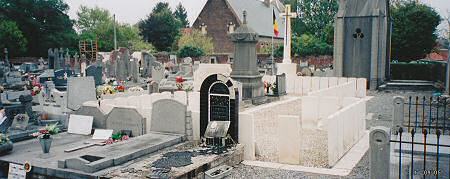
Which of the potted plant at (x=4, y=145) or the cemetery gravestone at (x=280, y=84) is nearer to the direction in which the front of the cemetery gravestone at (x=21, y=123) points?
the potted plant

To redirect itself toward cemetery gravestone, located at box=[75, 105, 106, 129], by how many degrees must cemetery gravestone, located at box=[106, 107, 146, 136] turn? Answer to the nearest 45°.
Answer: approximately 90° to its right

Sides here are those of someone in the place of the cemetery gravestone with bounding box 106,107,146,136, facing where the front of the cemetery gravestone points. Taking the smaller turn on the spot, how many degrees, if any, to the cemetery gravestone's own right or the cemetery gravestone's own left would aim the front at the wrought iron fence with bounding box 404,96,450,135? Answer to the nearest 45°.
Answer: approximately 135° to the cemetery gravestone's own left

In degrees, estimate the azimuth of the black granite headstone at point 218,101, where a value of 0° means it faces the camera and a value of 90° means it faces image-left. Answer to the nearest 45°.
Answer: approximately 0°

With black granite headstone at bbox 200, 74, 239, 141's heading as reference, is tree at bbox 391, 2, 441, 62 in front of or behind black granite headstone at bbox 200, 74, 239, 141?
behind

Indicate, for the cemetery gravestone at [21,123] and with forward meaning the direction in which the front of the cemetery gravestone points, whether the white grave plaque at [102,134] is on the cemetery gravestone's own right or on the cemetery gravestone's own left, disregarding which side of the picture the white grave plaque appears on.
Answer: on the cemetery gravestone's own left

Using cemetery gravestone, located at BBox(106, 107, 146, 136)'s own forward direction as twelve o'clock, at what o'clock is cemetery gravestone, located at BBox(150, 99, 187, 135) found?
cemetery gravestone, located at BBox(150, 99, 187, 135) is roughly at 9 o'clock from cemetery gravestone, located at BBox(106, 107, 146, 136).

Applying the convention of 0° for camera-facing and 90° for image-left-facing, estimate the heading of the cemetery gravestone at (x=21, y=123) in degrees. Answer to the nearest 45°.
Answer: approximately 45°

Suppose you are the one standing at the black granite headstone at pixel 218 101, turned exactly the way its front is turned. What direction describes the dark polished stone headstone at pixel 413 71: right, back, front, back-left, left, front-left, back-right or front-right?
back-left

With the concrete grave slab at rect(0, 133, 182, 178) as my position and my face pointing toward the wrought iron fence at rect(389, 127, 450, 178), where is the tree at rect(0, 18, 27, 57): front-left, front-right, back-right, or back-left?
back-left

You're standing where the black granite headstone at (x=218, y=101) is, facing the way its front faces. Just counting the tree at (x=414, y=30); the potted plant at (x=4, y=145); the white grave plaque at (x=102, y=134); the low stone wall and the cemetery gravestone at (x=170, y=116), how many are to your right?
3

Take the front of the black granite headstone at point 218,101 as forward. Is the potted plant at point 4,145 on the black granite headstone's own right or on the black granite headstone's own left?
on the black granite headstone's own right

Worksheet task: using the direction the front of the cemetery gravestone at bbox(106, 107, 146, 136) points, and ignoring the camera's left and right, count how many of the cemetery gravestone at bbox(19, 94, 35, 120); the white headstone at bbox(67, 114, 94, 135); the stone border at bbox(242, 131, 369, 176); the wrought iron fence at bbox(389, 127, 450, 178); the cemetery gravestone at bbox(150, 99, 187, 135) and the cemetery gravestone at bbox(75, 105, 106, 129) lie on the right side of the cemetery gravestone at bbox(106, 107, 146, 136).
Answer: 3
